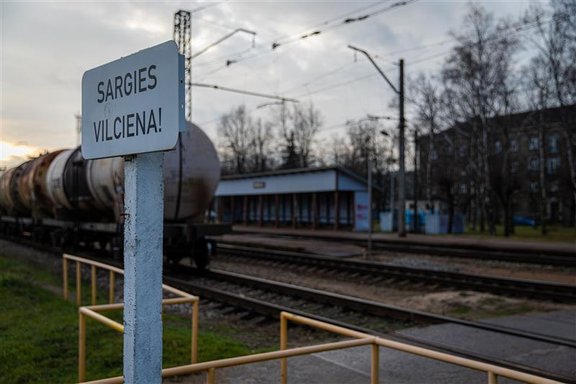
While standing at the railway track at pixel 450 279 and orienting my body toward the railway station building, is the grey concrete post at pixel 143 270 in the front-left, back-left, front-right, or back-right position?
back-left

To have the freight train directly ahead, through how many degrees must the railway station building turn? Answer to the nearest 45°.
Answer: approximately 45° to its left

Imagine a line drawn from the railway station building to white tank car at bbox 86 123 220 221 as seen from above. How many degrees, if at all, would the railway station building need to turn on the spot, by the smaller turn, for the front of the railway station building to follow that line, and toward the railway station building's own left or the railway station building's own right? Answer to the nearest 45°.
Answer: approximately 45° to the railway station building's own left

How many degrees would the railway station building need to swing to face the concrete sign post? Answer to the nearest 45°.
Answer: approximately 45° to its left

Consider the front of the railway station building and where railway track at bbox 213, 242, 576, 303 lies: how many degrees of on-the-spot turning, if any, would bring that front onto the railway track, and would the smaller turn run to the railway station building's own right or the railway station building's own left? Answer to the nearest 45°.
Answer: approximately 45° to the railway station building's own left

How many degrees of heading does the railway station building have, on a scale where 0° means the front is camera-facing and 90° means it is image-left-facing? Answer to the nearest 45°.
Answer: approximately 45°

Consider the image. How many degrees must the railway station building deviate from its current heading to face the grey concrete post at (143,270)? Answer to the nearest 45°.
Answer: approximately 45° to its left

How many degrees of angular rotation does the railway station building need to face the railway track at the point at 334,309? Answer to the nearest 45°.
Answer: approximately 45° to its left
